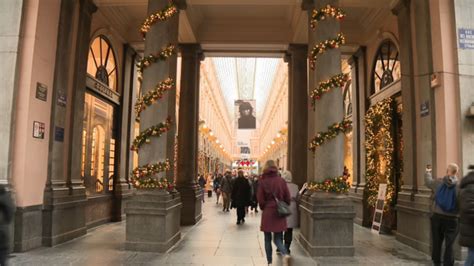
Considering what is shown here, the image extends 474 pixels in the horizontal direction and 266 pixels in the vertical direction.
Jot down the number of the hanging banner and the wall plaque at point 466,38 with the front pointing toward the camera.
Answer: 2

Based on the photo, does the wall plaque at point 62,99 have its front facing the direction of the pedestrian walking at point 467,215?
yes

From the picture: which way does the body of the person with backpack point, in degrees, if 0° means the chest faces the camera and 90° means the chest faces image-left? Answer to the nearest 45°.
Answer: approximately 135°

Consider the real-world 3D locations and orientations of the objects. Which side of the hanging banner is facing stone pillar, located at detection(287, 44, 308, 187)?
front

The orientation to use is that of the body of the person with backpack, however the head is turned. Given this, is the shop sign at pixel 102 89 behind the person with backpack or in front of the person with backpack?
in front

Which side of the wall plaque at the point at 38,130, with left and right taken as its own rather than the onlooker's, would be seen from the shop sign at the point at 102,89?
left

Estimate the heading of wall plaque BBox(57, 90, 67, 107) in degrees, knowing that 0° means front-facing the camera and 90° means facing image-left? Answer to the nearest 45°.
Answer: approximately 315°

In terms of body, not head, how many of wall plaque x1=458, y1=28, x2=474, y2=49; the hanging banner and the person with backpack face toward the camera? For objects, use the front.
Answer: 2

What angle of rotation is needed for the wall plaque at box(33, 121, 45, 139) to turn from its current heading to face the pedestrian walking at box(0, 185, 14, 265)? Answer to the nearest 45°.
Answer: approximately 45° to its right
